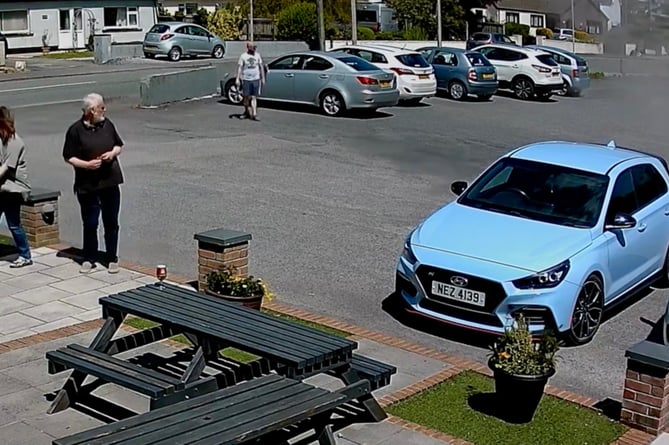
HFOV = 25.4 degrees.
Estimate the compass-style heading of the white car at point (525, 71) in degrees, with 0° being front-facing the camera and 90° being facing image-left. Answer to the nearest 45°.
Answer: approximately 135°

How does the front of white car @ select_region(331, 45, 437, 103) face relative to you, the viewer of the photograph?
facing away from the viewer and to the left of the viewer

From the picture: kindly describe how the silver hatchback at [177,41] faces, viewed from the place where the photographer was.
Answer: facing away from the viewer and to the right of the viewer

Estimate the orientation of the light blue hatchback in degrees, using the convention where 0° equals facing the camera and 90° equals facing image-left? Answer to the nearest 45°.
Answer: approximately 45°
